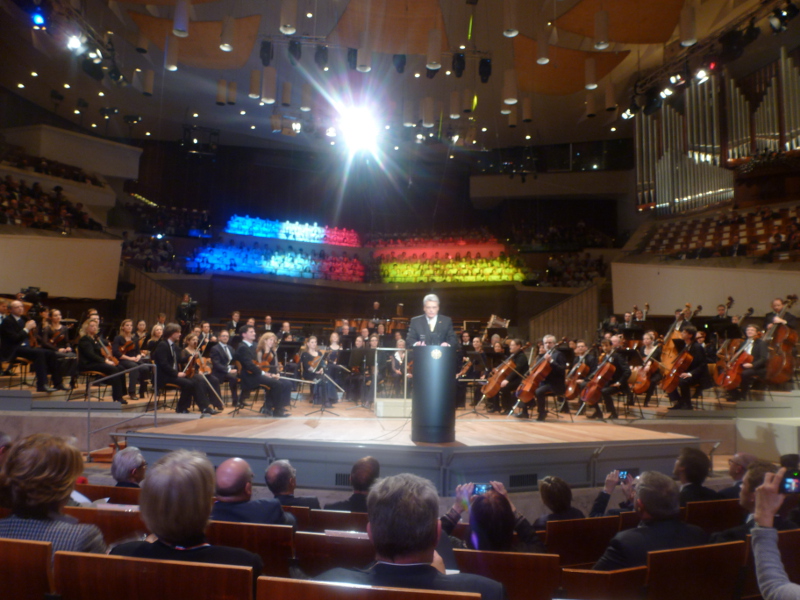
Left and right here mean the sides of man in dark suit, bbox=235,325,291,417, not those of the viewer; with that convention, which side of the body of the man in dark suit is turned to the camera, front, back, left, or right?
right

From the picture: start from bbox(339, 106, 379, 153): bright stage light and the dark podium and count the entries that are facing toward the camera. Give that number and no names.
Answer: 2

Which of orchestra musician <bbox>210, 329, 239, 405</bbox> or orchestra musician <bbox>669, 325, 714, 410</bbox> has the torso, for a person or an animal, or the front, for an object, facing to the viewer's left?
orchestra musician <bbox>669, 325, 714, 410</bbox>

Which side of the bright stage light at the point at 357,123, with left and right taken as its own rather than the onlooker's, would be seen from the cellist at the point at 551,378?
front

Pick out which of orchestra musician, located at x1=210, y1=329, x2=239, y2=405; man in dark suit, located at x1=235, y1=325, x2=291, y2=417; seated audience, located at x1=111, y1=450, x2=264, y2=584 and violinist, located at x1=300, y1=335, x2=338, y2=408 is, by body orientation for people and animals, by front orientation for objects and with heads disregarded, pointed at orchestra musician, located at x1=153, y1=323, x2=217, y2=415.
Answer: the seated audience

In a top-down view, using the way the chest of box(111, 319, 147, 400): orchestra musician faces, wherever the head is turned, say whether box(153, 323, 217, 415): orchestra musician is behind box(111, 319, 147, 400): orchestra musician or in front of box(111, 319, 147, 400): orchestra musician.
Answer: in front

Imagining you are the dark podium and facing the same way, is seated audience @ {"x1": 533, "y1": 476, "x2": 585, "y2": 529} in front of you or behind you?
in front

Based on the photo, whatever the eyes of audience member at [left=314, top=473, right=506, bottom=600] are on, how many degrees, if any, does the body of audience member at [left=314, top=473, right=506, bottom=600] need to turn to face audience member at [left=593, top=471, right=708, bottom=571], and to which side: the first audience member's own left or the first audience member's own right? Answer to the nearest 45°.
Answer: approximately 45° to the first audience member's own right

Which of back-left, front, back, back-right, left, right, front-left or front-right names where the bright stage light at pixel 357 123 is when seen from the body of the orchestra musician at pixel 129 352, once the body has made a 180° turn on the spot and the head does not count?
right

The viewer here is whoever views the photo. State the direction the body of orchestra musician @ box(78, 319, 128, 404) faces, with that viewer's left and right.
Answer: facing to the right of the viewer

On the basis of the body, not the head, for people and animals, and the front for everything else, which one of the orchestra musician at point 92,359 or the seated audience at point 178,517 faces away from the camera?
the seated audience

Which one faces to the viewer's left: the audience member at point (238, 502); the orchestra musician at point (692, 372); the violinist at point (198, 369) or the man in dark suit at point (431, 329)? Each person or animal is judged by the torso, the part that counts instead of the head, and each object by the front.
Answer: the orchestra musician

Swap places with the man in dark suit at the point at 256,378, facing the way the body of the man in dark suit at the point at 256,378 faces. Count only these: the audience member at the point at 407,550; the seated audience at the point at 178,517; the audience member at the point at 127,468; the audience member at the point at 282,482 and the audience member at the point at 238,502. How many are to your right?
5

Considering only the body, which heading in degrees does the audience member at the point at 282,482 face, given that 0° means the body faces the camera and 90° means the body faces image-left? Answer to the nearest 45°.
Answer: approximately 225°

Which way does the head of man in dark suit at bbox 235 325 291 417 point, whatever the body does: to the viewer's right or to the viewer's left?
to the viewer's right

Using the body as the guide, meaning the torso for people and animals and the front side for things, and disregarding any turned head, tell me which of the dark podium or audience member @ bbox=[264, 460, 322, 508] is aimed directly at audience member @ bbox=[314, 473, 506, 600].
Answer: the dark podium

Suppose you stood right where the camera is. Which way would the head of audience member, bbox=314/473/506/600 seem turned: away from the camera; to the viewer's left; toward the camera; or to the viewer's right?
away from the camera

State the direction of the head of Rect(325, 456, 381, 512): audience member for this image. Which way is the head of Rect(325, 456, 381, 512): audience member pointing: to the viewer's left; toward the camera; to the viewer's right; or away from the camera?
away from the camera
